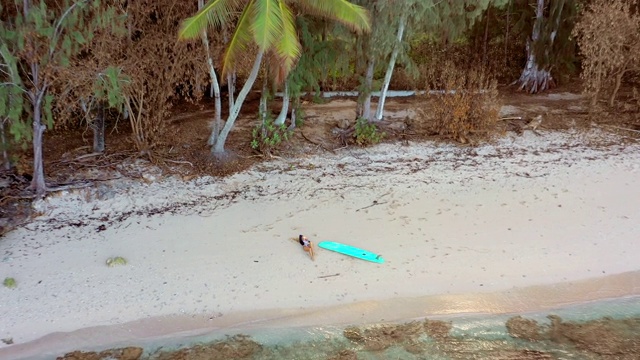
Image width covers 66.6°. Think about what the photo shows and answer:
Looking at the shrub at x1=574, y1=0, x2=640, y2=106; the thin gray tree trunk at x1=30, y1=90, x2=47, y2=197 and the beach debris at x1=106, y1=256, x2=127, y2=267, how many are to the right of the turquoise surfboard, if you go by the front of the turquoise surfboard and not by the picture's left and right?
1

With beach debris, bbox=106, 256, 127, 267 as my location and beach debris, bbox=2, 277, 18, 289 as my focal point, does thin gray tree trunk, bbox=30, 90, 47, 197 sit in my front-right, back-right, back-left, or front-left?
front-right

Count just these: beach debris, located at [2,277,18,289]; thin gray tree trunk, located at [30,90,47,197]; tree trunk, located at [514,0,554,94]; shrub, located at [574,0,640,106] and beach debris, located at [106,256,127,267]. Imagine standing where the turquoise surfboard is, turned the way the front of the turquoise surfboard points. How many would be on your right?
2

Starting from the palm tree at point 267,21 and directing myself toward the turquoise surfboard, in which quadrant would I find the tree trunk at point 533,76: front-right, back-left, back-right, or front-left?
front-left

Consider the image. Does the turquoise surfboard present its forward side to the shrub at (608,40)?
no

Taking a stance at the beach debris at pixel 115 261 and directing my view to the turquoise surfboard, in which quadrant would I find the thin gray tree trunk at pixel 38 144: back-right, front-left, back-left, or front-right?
back-left
